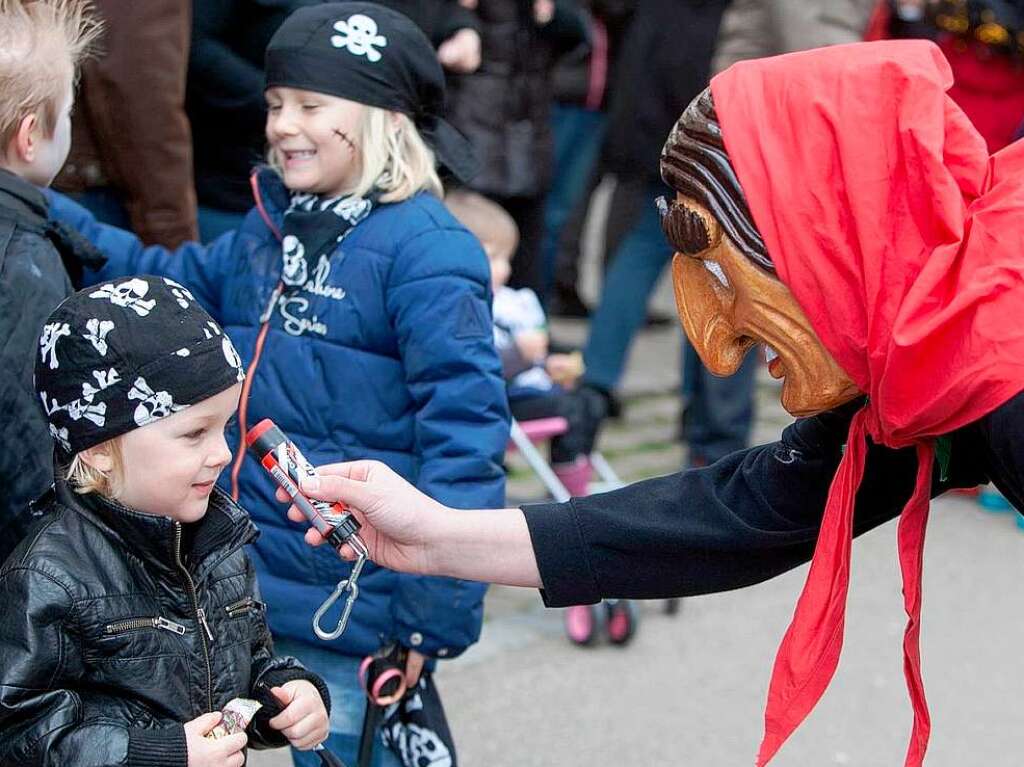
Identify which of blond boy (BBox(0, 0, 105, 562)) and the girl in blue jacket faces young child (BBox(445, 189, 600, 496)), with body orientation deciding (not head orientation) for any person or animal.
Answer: the blond boy

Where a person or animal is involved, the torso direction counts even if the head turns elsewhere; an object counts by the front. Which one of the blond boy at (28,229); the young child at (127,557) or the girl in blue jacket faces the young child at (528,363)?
the blond boy

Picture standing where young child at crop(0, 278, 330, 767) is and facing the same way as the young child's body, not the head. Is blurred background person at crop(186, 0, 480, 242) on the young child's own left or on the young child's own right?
on the young child's own left

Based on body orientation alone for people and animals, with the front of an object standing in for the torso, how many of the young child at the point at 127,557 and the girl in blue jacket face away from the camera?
0

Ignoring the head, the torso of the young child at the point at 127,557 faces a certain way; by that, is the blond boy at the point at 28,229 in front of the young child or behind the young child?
behind

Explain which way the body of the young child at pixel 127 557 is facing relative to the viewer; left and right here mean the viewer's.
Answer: facing the viewer and to the right of the viewer

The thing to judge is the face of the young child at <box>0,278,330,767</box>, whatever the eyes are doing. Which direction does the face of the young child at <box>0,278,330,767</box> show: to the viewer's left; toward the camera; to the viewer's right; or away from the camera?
to the viewer's right

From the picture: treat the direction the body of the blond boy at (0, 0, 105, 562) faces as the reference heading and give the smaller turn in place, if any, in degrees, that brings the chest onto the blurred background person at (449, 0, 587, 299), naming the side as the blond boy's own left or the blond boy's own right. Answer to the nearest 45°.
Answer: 0° — they already face them

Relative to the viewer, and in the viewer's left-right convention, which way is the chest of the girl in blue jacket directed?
facing the viewer and to the left of the viewer

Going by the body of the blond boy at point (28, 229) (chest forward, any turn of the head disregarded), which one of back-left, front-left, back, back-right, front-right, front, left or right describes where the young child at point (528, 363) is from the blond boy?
front

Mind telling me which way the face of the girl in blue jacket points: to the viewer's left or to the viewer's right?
to the viewer's left

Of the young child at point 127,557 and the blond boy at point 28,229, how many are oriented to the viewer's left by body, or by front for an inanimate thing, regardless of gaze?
0

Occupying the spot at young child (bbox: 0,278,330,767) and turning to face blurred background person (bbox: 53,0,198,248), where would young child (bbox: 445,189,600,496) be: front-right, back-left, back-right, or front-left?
front-right

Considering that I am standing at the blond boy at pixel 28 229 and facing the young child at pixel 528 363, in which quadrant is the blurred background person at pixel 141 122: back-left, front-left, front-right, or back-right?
front-left

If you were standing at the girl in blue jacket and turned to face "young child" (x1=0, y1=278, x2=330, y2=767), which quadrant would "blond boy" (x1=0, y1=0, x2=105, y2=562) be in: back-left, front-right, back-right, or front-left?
front-right

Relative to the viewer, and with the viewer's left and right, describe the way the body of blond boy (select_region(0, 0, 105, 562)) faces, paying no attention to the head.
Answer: facing away from the viewer and to the right of the viewer
